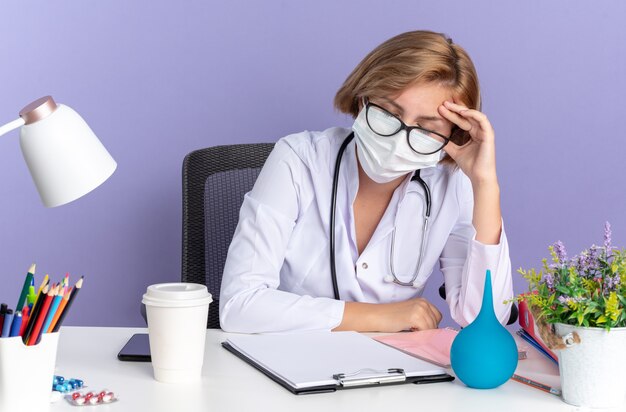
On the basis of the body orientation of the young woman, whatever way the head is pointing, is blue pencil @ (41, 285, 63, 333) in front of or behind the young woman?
in front

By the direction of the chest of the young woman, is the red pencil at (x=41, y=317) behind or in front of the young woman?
in front

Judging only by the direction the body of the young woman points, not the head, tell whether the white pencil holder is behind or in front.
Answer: in front

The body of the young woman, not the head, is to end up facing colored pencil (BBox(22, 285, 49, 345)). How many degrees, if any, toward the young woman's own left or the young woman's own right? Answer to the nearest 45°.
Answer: approximately 45° to the young woman's own right

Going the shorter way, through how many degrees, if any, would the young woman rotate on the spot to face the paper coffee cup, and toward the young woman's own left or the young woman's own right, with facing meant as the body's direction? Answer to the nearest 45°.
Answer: approximately 45° to the young woman's own right

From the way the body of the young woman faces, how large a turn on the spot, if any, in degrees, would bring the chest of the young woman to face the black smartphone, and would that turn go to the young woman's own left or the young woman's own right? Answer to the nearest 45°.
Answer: approximately 45° to the young woman's own right

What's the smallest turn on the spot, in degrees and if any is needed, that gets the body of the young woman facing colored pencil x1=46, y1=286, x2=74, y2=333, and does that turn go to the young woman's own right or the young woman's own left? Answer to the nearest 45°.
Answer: approximately 45° to the young woman's own right

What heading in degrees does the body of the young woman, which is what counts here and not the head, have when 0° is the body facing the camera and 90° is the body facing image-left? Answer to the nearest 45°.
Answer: approximately 0°

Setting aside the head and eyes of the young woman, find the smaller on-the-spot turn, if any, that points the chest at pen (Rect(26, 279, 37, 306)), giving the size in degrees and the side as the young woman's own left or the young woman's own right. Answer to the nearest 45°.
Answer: approximately 45° to the young woman's own right
